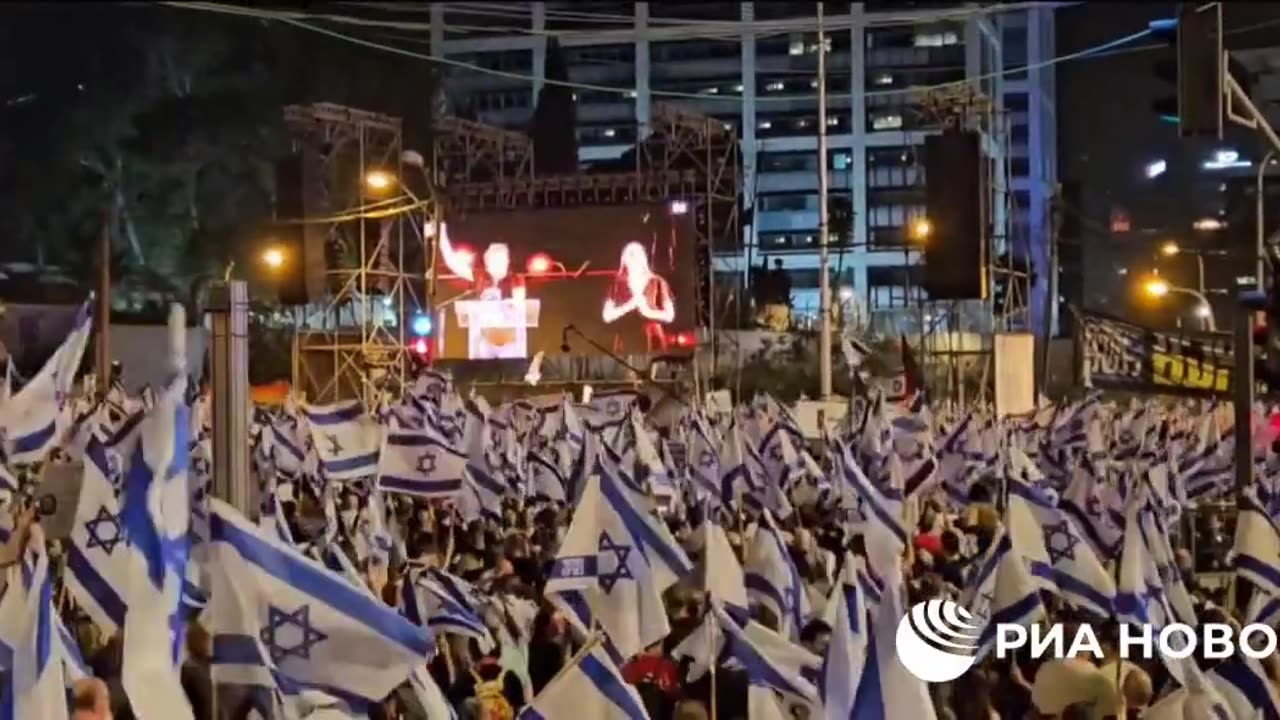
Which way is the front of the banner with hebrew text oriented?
toward the camera

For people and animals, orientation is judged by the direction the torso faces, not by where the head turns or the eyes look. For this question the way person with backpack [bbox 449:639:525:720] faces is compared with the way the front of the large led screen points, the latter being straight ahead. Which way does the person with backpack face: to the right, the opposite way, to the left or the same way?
the opposite way

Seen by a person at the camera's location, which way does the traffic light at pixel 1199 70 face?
facing to the left of the viewer

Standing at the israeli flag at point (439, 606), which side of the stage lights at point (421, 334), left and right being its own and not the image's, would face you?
front

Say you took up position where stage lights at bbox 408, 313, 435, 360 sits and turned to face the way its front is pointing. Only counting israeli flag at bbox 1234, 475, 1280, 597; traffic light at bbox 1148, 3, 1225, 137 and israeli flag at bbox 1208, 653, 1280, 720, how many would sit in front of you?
3

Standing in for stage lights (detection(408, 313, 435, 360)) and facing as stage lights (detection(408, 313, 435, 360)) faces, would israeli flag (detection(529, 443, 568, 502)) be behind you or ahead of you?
ahead

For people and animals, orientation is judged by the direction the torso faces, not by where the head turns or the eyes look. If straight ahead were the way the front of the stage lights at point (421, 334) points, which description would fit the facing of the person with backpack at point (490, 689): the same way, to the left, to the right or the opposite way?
the opposite way

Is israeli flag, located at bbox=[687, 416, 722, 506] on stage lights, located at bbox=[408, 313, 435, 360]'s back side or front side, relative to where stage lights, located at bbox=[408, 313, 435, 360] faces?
on the front side

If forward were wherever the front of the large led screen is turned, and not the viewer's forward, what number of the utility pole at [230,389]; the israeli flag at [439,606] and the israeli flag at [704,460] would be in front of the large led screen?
3

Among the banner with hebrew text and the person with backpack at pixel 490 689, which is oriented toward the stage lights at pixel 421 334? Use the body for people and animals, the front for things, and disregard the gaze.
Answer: the person with backpack

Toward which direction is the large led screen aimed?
toward the camera
